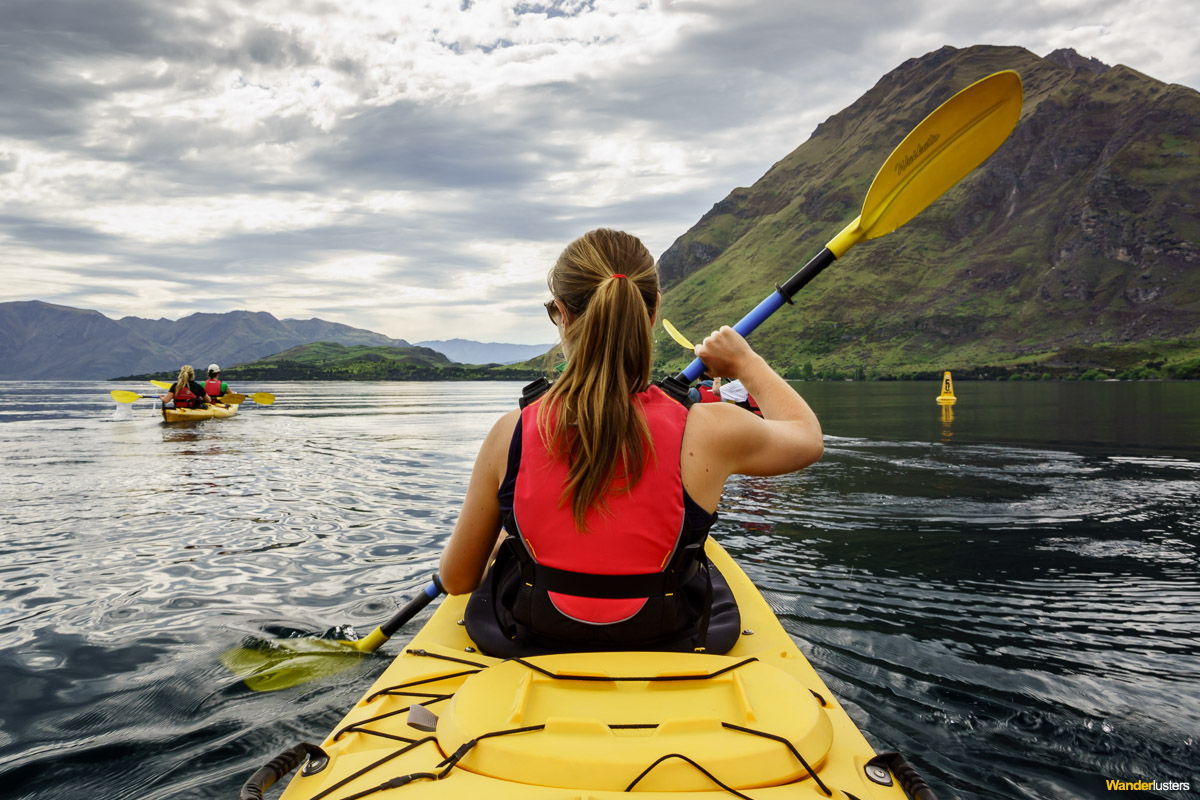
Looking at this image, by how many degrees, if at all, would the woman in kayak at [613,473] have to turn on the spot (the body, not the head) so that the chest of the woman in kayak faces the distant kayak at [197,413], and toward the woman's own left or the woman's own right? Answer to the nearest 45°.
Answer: approximately 45° to the woman's own left

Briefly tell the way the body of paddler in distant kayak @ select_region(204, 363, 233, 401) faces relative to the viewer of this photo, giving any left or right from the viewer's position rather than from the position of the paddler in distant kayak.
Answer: facing away from the viewer and to the right of the viewer

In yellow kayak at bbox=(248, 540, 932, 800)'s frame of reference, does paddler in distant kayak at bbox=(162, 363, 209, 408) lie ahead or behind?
ahead

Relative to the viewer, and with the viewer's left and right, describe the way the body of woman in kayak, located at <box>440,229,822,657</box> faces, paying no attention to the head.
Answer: facing away from the viewer

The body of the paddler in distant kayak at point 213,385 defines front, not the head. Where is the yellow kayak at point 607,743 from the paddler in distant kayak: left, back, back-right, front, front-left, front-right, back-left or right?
back-right

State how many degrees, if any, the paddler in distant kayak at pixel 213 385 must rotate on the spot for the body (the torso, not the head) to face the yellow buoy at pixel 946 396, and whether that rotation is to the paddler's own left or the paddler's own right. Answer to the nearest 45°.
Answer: approximately 45° to the paddler's own right

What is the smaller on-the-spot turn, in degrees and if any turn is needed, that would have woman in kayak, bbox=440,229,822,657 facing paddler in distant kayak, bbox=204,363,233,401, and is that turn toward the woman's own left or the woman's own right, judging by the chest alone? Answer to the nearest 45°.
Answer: approximately 45° to the woman's own left

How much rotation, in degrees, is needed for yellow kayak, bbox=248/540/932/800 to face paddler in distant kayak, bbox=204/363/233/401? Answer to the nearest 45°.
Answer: approximately 45° to its left

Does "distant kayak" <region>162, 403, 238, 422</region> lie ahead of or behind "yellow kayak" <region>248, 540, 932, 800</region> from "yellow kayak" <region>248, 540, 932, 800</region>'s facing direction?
ahead

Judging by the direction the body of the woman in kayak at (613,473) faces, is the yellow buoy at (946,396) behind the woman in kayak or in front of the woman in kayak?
in front

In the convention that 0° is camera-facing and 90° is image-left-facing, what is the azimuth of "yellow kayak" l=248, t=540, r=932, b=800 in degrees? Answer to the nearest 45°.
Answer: approximately 180°
